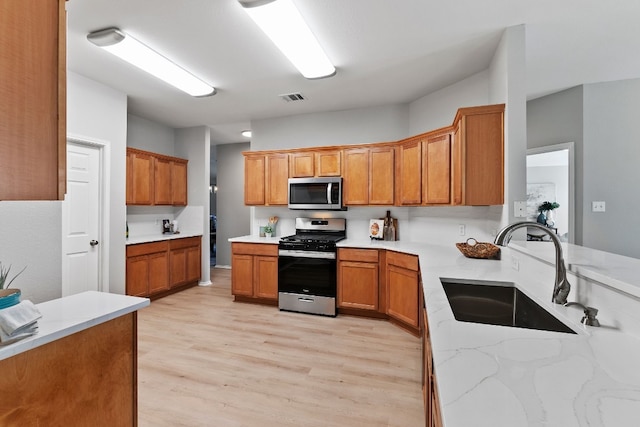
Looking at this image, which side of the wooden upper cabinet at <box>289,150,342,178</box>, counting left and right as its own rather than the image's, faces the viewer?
front

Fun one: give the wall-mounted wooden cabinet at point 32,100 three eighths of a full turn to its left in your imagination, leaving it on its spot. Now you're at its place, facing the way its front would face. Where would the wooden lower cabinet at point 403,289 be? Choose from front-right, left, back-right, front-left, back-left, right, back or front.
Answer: back-right

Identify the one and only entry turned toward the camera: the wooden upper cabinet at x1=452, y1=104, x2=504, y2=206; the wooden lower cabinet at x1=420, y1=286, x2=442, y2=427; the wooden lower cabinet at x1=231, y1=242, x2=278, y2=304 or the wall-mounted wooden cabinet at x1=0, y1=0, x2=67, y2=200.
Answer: the wooden lower cabinet at x1=231, y1=242, x2=278, y2=304

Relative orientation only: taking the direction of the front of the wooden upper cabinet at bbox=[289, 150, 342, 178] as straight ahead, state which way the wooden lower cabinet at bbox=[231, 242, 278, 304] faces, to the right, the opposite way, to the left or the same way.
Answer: the same way

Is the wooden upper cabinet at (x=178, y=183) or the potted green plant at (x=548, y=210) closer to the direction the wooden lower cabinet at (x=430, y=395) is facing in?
the wooden upper cabinet

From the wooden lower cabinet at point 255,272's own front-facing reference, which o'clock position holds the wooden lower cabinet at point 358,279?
the wooden lower cabinet at point 358,279 is roughly at 10 o'clock from the wooden lower cabinet at point 255,272.

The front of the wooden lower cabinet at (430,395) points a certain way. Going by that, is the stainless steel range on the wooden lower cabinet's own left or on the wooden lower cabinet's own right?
on the wooden lower cabinet's own right

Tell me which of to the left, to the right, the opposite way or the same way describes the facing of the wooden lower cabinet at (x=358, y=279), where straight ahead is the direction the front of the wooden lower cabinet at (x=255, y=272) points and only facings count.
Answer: the same way

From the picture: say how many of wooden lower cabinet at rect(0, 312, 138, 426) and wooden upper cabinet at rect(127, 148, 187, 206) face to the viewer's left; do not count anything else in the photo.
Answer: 0

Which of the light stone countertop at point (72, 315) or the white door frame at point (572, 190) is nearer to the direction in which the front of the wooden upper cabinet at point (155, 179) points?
the white door frame

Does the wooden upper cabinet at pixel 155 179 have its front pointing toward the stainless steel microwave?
yes

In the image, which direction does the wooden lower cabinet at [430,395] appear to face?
to the viewer's left

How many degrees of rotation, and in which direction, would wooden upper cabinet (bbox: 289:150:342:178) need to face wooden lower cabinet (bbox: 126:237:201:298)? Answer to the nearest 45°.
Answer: approximately 90° to its right

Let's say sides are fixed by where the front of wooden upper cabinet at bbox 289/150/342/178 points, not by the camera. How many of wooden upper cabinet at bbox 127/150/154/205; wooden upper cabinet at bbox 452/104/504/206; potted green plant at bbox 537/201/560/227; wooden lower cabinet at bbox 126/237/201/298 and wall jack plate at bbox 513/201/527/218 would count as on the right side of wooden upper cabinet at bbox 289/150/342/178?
2
